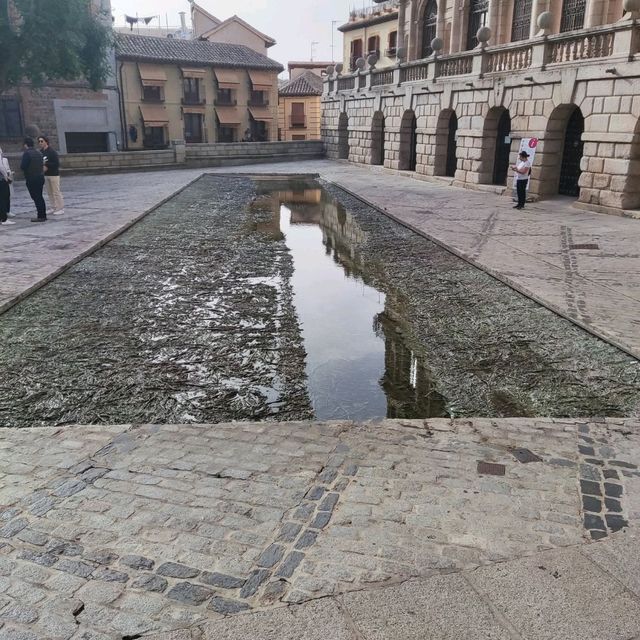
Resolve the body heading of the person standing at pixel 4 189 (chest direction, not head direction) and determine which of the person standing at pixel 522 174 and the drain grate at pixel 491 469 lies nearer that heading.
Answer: the person standing

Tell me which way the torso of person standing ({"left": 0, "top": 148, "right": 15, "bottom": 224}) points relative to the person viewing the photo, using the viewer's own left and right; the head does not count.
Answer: facing to the right of the viewer

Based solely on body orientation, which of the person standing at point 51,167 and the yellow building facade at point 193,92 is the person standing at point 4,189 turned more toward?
the person standing

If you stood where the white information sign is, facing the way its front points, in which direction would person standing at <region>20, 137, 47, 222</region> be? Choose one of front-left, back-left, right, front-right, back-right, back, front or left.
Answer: front-right

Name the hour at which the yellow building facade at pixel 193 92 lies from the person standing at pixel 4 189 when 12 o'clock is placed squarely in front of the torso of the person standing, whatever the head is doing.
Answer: The yellow building facade is roughly at 10 o'clock from the person standing.

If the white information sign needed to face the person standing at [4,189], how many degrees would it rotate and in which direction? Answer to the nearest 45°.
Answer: approximately 45° to its right

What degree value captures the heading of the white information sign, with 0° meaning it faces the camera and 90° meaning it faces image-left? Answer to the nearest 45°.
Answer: approximately 0°

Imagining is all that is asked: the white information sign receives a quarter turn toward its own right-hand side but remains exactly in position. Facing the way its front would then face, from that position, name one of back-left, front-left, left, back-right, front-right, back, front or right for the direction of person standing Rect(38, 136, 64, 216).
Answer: front-left

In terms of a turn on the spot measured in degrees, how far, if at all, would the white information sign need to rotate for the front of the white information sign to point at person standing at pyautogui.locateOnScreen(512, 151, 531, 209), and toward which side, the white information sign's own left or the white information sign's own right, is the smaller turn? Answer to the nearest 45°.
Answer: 0° — it already faces them

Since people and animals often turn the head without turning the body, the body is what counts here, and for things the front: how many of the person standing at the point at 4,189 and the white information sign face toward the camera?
1

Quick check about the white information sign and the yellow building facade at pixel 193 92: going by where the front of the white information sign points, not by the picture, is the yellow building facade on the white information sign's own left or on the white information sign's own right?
on the white information sign's own right

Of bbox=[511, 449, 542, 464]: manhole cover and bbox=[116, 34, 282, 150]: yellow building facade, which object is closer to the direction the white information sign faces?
the manhole cover
